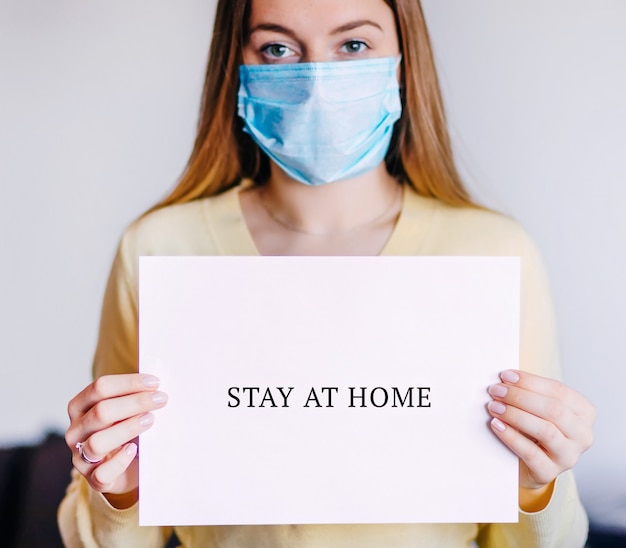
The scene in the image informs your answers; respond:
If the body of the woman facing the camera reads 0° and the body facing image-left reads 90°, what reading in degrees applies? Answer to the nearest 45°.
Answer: approximately 0°
